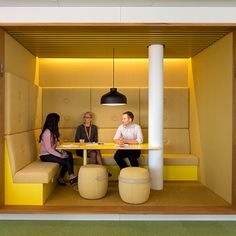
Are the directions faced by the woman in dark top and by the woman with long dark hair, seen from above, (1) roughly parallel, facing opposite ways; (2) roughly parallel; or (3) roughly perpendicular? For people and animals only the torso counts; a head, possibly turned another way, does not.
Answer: roughly perpendicular

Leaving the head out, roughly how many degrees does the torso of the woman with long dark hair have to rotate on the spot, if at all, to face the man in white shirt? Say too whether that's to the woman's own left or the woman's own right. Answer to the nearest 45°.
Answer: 0° — they already face them

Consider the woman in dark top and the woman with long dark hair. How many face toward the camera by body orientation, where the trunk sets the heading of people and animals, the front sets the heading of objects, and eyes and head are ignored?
1

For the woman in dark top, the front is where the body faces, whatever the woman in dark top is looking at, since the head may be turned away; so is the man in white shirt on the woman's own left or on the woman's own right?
on the woman's own left

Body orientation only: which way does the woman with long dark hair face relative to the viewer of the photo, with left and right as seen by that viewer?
facing to the right of the viewer

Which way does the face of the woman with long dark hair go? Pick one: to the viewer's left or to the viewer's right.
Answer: to the viewer's right

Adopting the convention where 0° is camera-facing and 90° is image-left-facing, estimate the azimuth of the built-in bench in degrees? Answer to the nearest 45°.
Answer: approximately 0°

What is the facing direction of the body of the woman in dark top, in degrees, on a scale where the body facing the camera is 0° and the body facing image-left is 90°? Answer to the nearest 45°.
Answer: approximately 0°

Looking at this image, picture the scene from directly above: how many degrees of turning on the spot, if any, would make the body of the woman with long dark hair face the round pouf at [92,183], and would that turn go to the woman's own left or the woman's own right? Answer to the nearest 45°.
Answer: approximately 45° to the woman's own right

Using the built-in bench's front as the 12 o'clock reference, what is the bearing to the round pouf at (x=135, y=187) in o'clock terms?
The round pouf is roughly at 1 o'clock from the built-in bench.

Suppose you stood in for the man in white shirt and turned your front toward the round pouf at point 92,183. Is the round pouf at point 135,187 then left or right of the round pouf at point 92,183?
left
